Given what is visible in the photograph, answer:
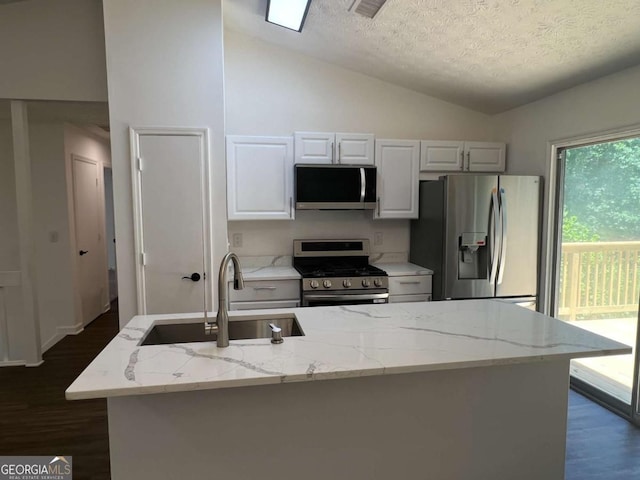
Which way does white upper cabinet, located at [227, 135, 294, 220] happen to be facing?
toward the camera

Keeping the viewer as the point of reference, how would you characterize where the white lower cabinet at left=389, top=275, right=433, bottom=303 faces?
facing the viewer

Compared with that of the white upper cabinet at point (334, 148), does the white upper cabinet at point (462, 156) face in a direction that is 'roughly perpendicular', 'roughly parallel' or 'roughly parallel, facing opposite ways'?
roughly parallel

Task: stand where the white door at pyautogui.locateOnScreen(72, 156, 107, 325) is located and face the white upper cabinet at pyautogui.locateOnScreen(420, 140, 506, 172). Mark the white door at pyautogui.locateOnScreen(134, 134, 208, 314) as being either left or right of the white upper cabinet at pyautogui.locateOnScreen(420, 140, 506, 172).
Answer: right

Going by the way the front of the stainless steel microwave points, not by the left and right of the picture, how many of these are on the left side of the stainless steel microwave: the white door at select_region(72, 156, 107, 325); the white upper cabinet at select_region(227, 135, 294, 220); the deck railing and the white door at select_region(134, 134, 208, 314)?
1

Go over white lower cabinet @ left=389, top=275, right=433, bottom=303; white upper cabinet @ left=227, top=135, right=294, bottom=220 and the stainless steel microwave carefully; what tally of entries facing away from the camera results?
0

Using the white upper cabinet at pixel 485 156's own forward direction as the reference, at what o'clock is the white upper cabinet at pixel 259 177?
the white upper cabinet at pixel 259 177 is roughly at 2 o'clock from the white upper cabinet at pixel 485 156.

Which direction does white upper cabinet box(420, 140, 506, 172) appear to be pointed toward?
toward the camera

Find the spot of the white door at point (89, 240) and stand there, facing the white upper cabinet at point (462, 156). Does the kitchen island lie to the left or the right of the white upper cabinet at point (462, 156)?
right

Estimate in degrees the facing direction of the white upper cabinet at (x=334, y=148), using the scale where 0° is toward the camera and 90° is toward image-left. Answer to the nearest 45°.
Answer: approximately 0°
